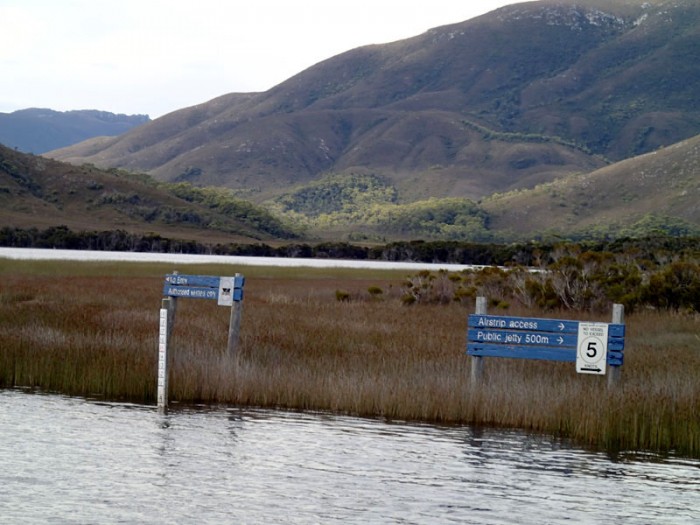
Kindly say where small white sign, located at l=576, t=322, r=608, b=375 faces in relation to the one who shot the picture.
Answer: facing the viewer

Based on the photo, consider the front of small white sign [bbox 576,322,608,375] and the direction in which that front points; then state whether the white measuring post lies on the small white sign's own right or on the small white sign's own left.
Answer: on the small white sign's own right

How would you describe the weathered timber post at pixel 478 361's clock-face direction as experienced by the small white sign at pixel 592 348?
The weathered timber post is roughly at 4 o'clock from the small white sign.

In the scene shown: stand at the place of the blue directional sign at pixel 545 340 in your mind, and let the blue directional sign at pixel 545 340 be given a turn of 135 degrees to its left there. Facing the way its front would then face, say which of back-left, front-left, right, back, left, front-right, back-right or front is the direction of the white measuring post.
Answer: back-left

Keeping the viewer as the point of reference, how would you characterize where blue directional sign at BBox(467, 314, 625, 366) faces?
facing the viewer

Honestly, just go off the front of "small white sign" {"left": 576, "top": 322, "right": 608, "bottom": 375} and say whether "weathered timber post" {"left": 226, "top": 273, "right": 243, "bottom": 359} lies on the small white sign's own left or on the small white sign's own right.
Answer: on the small white sign's own right

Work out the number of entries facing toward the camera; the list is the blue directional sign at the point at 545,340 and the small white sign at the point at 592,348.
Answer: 2

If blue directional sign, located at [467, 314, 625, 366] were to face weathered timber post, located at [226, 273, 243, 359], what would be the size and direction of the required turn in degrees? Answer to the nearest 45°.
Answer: approximately 90° to its right

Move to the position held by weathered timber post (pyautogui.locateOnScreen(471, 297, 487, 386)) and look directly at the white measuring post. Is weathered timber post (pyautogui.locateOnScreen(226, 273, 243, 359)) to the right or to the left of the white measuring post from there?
right

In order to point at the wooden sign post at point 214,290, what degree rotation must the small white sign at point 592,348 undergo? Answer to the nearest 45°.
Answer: approximately 90° to its right
